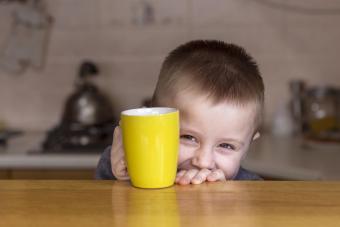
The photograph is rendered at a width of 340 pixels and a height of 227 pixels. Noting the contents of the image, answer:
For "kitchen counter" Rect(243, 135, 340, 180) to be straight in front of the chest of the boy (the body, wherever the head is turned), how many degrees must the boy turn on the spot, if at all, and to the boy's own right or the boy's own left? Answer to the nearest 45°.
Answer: approximately 180°

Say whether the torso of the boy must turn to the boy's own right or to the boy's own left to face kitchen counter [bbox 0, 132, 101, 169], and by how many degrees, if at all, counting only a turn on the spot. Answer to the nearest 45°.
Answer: approximately 135° to the boy's own right

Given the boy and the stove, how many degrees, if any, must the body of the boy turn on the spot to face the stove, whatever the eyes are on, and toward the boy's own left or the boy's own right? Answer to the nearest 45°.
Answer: approximately 180°

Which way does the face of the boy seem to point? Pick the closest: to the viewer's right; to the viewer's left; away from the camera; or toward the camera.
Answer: toward the camera

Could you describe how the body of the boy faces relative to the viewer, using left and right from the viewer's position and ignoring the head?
facing the viewer

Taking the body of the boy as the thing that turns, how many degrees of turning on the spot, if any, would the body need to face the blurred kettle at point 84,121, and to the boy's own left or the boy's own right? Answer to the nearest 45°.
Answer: approximately 180°

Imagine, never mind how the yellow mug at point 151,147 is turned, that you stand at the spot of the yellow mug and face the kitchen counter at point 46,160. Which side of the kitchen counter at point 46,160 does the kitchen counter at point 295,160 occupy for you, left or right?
right

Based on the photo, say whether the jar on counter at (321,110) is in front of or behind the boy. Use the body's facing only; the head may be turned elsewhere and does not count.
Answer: behind
